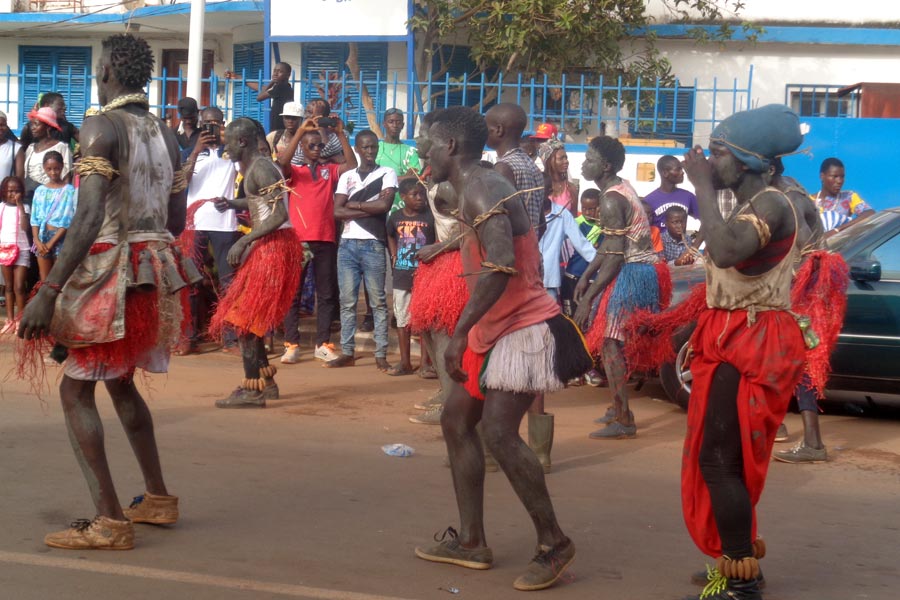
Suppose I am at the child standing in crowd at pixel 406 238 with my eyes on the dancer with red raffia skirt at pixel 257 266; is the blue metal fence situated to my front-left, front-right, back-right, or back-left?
back-right

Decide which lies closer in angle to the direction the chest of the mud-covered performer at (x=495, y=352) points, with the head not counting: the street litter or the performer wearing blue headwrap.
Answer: the street litter

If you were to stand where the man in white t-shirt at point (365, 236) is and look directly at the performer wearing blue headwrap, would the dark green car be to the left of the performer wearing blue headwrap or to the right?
left

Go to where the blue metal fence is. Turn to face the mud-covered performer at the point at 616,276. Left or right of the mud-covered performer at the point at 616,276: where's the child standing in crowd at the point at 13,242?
right

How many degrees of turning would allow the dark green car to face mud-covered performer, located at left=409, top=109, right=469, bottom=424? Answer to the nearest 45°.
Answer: approximately 45° to its left

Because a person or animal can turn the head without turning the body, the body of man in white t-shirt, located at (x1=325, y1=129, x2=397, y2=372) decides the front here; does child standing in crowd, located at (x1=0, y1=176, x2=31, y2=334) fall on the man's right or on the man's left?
on the man's right

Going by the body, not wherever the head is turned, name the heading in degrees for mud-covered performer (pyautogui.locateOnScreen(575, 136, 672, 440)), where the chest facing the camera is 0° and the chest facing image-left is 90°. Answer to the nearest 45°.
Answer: approximately 90°

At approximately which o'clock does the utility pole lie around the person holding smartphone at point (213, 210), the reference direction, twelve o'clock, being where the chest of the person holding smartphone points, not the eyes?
The utility pole is roughly at 6 o'clock from the person holding smartphone.

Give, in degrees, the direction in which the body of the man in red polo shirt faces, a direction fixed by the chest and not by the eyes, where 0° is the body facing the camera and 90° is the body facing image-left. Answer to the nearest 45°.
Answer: approximately 0°

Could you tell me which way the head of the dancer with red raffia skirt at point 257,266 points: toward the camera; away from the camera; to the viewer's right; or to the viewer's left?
to the viewer's left

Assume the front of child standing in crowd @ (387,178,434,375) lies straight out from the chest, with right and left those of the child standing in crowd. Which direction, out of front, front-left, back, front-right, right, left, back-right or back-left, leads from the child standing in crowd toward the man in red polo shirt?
back-right

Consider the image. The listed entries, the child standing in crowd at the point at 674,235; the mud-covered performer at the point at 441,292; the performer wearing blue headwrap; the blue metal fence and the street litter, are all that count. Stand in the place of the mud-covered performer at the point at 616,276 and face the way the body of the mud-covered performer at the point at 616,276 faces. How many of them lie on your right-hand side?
2
